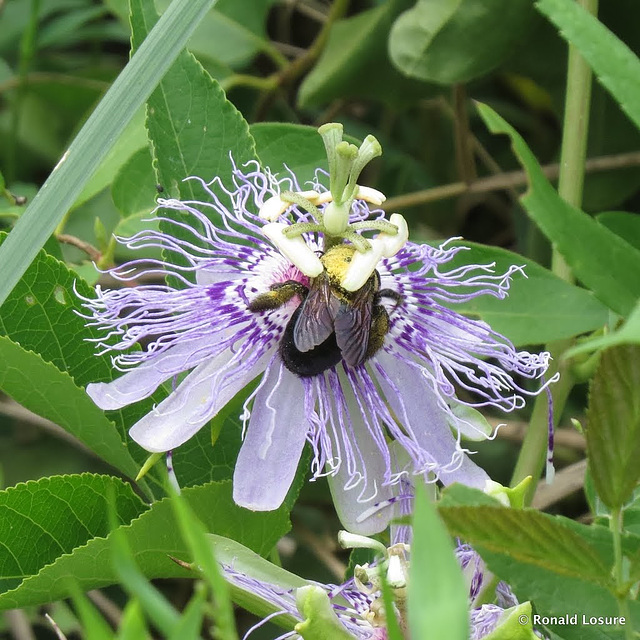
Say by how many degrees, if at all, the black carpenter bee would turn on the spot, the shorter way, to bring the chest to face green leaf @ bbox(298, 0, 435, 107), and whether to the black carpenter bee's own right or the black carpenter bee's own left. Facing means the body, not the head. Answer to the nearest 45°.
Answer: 0° — it already faces it

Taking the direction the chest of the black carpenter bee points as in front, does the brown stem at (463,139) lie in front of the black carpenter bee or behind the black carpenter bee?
in front

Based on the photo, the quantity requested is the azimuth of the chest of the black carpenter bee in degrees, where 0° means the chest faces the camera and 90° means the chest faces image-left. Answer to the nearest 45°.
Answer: approximately 180°

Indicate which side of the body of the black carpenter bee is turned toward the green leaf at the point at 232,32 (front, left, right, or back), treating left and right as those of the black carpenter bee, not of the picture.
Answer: front
